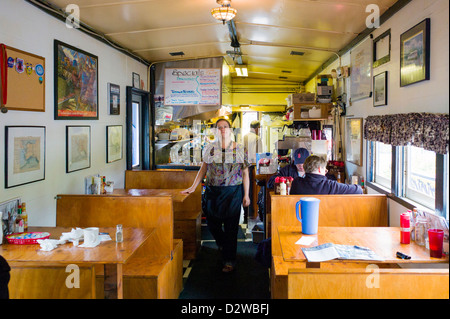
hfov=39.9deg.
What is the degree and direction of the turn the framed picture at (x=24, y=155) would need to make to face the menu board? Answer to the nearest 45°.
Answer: approximately 90° to its left

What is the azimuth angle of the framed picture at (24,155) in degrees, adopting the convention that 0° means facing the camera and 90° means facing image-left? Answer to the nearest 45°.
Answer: approximately 315°

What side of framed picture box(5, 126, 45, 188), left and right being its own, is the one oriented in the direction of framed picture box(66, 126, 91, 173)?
left

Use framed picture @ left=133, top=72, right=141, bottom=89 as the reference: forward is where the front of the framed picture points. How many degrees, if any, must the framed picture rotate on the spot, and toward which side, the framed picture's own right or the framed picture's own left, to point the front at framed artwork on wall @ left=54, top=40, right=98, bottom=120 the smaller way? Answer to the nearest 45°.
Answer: approximately 45° to the framed picture's own right

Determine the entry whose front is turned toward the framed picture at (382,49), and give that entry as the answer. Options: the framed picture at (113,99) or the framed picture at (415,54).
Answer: the framed picture at (113,99)

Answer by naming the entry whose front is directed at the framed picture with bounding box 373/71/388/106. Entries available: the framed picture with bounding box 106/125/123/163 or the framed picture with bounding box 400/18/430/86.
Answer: the framed picture with bounding box 106/125/123/163

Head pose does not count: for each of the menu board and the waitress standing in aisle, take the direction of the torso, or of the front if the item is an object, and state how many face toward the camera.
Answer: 2

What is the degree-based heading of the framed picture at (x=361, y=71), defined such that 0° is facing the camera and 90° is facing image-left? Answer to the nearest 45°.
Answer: approximately 45°

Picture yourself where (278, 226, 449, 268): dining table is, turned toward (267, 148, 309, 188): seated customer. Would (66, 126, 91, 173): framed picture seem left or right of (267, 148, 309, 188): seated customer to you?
left
